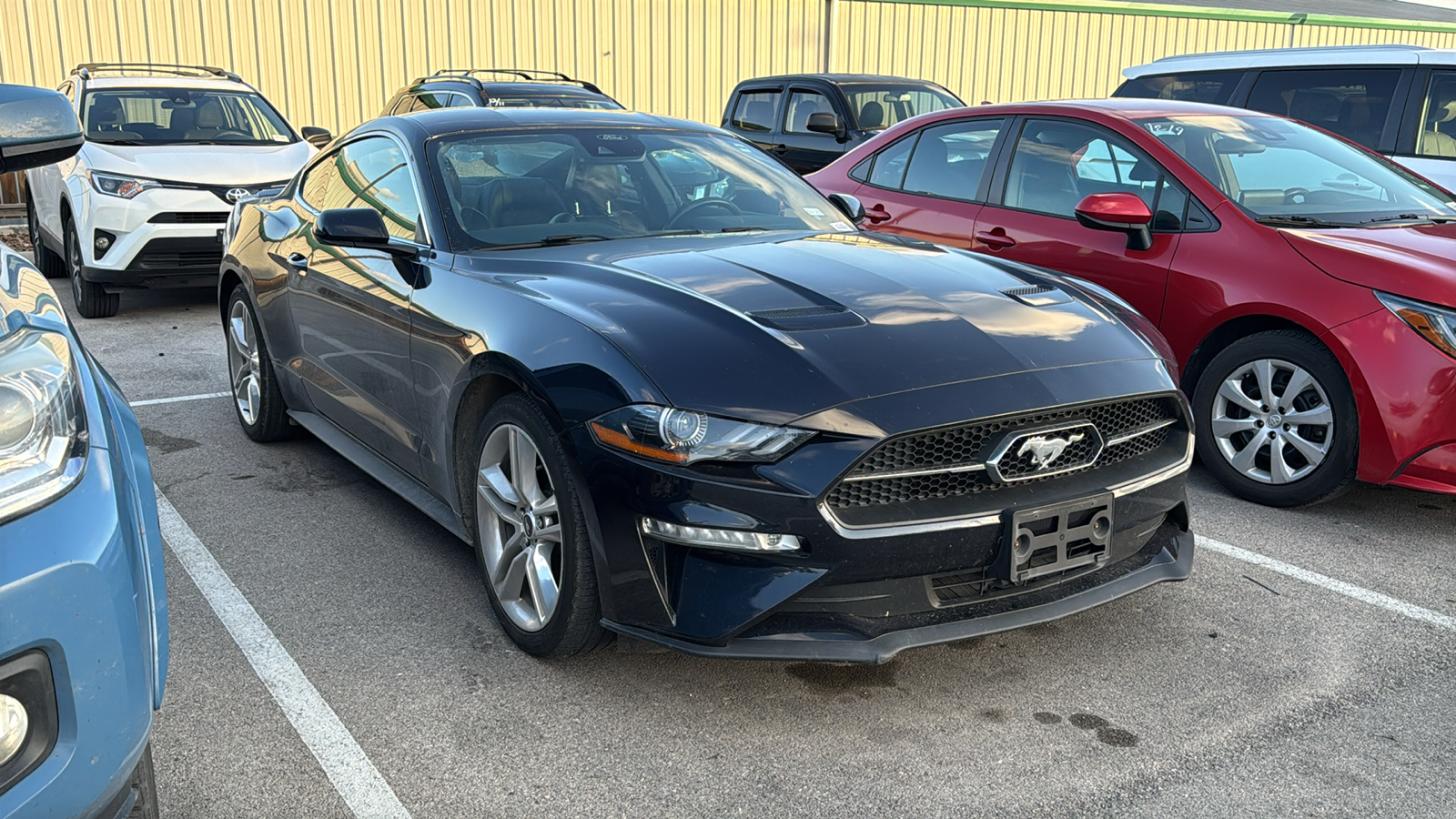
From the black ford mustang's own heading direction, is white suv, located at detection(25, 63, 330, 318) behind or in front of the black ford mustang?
behind

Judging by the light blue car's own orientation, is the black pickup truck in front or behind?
behind

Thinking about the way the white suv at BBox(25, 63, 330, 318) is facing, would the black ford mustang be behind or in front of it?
in front

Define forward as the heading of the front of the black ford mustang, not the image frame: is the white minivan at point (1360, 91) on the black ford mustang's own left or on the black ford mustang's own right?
on the black ford mustang's own left

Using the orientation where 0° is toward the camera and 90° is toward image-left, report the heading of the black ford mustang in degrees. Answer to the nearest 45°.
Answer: approximately 315°

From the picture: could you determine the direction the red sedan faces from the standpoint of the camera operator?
facing the viewer and to the right of the viewer

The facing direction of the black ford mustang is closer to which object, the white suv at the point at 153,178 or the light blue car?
the light blue car

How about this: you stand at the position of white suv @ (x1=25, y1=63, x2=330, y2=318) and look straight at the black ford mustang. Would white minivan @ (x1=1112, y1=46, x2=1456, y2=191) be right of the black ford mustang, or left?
left

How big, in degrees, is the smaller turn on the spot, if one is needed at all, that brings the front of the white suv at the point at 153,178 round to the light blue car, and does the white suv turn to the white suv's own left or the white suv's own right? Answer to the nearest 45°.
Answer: approximately 45° to the white suv's own right

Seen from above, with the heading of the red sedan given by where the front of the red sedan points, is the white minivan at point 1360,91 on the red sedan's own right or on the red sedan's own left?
on the red sedan's own left

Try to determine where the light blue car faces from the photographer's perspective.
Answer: facing the viewer

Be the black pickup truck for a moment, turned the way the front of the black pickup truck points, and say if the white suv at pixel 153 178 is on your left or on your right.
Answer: on your right

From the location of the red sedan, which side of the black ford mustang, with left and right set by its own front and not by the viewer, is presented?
left
